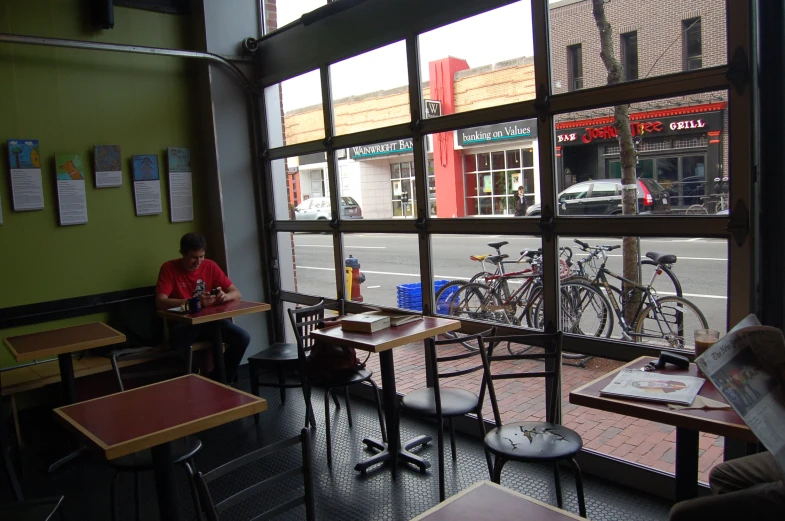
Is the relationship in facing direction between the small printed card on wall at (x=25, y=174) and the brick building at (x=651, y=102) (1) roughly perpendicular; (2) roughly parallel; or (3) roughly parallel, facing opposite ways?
roughly perpendicular

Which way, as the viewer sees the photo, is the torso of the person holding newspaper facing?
to the viewer's left

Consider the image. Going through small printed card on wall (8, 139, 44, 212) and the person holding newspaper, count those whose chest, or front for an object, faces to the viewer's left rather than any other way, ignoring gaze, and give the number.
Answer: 1

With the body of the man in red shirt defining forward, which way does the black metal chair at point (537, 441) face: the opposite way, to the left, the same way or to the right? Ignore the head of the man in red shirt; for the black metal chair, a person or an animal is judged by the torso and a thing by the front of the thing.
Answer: the same way

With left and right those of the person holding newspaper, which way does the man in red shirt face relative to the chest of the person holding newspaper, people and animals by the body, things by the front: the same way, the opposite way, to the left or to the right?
the opposite way

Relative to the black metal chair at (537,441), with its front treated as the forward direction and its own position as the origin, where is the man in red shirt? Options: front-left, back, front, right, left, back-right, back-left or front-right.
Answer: back-right
